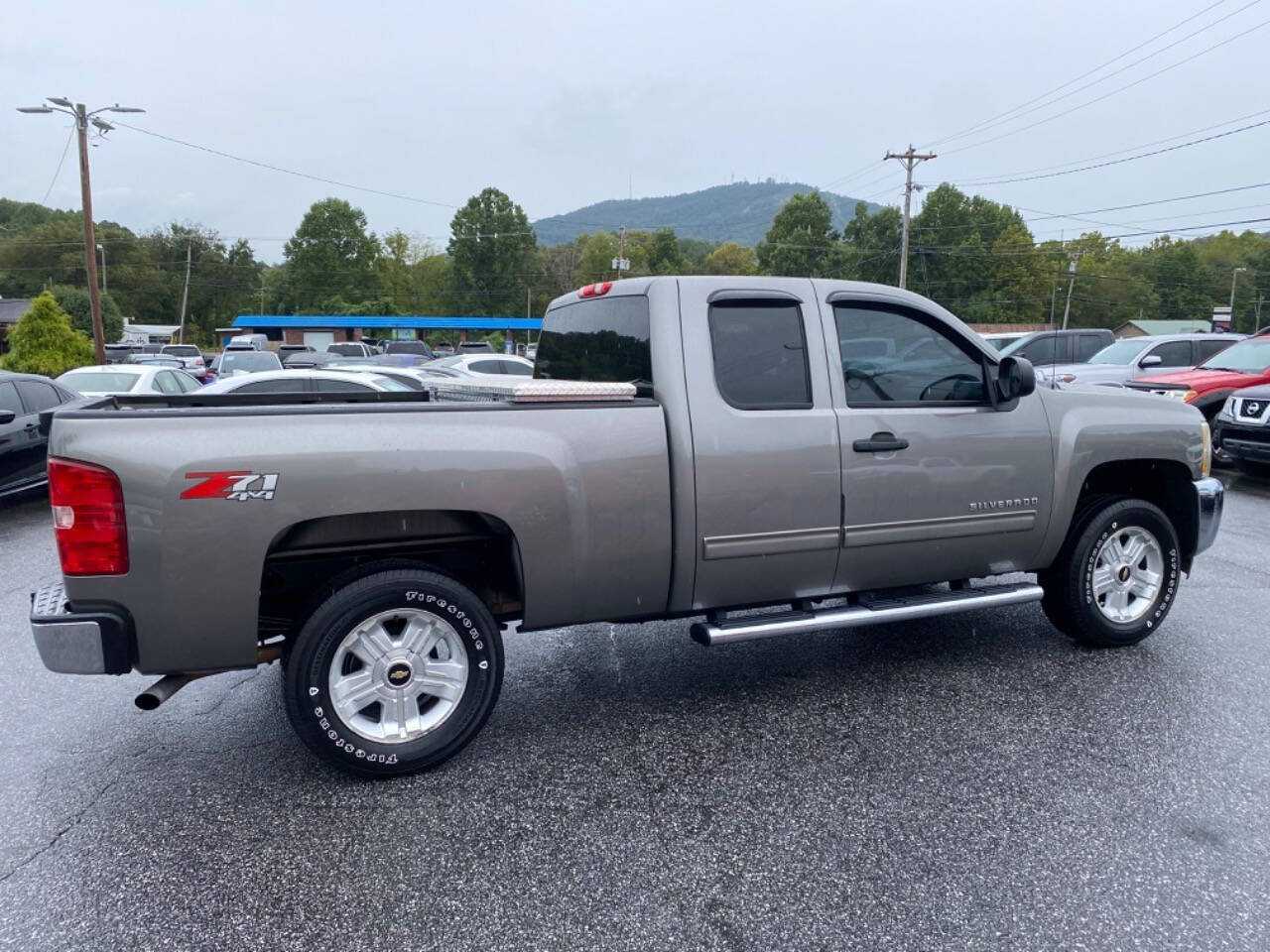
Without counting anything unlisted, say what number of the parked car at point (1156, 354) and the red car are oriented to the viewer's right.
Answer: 0

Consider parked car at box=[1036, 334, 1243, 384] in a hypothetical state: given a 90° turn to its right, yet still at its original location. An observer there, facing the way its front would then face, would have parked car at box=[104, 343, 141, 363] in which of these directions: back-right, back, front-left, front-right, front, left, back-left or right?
front-left

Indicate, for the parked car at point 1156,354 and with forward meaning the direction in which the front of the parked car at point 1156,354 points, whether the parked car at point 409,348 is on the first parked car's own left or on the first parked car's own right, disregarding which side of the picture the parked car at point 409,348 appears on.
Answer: on the first parked car's own right

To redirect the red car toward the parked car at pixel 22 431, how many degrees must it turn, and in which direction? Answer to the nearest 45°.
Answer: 0° — it already faces it

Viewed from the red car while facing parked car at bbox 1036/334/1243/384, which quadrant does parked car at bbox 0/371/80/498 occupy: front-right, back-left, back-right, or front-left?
back-left

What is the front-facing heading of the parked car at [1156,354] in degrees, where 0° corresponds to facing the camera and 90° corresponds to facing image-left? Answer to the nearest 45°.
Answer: approximately 45°

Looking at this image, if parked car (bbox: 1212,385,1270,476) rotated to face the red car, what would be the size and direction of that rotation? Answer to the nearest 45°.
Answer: approximately 135° to its right

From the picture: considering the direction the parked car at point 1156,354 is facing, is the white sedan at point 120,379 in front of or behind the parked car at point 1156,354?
in front

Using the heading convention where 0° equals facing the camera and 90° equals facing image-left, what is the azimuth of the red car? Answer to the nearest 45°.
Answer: approximately 45°

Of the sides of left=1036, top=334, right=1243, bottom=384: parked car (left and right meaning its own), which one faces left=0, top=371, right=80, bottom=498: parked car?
front

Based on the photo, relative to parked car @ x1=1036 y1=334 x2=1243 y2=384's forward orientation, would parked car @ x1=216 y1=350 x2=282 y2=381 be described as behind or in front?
in front
